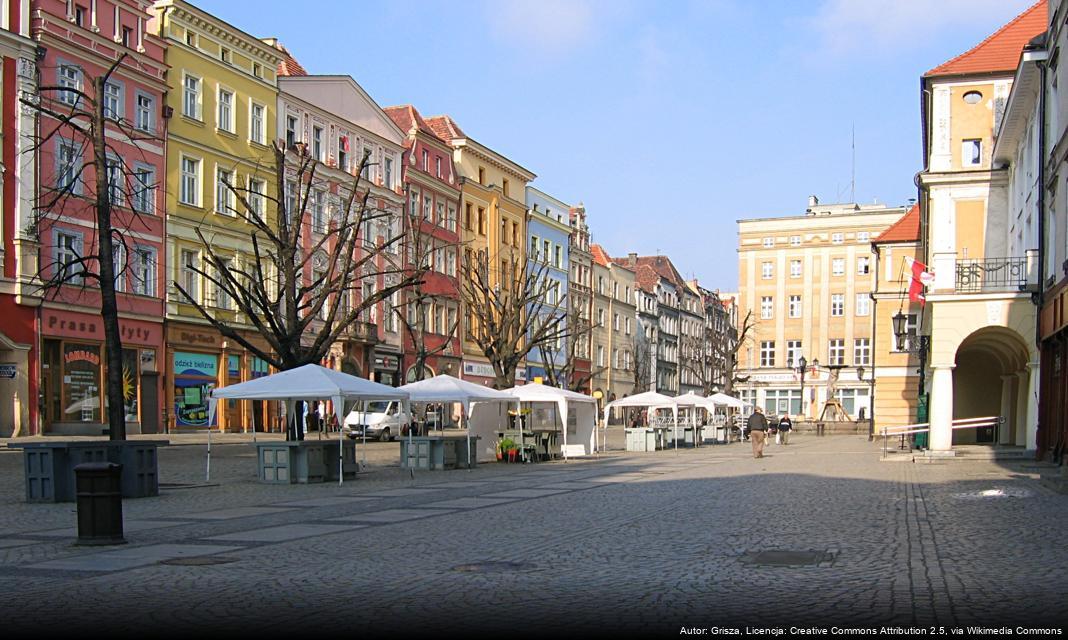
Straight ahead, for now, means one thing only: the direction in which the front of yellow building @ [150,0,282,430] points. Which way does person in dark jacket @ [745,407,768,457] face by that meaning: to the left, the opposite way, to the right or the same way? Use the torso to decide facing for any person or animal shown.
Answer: to the left

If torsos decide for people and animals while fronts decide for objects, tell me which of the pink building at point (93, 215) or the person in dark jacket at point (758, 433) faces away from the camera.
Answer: the person in dark jacket

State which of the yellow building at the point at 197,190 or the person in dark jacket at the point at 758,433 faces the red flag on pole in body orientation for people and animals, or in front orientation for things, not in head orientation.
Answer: the yellow building

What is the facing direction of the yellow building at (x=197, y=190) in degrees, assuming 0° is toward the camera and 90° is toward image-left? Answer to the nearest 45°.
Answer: approximately 315°

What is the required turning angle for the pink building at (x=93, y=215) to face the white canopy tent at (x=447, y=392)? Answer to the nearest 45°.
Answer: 0° — it already faces it

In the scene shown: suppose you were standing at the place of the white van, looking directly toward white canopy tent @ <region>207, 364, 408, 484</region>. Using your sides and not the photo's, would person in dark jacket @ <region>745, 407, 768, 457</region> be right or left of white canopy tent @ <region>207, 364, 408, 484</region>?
left

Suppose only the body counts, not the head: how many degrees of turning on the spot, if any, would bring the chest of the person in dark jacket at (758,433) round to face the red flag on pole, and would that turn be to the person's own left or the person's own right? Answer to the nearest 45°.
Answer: approximately 90° to the person's own right

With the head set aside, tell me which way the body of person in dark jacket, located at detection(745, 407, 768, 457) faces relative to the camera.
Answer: away from the camera
